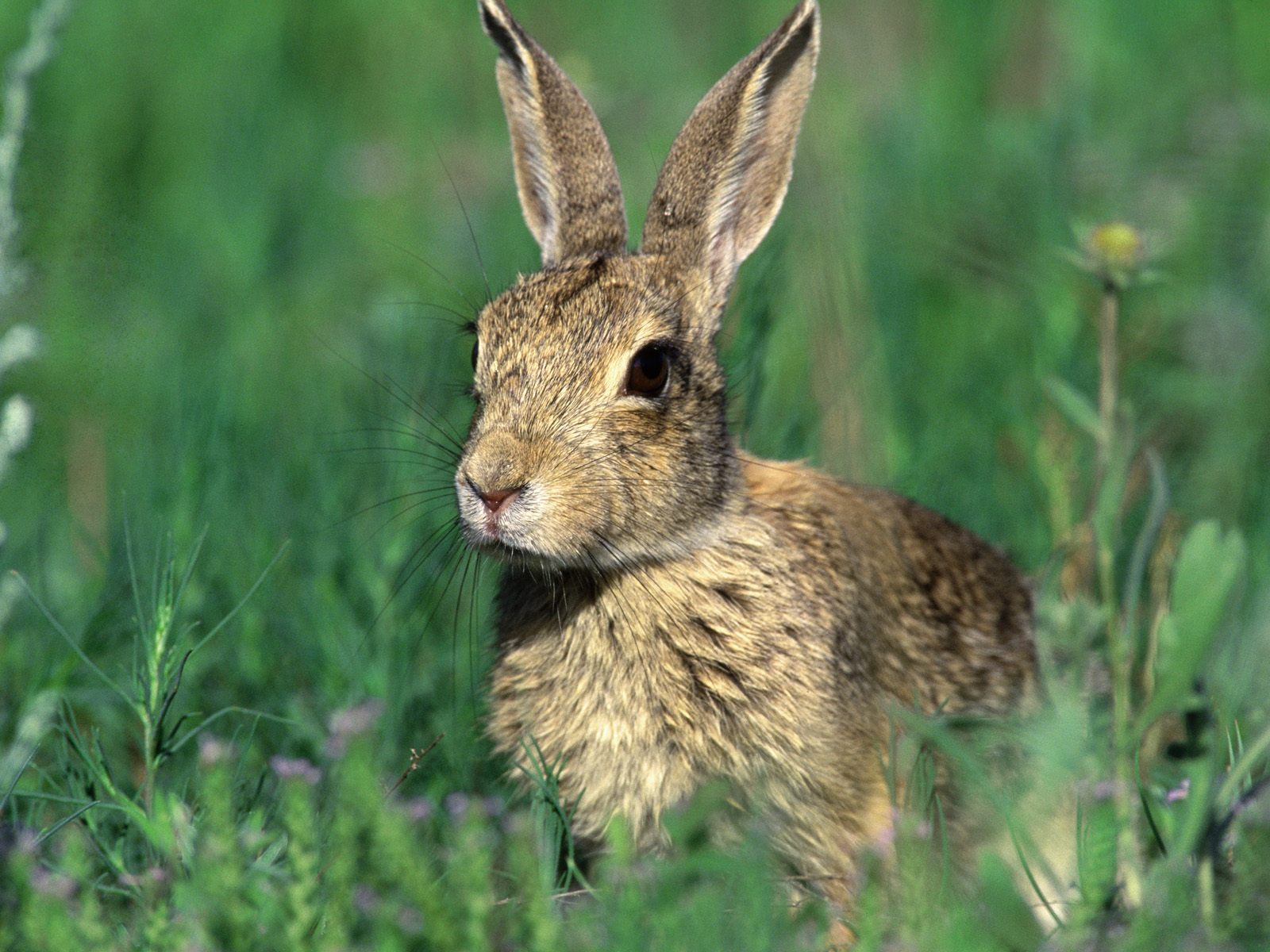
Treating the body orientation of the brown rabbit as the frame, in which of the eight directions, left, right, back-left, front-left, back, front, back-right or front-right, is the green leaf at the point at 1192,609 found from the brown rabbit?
left

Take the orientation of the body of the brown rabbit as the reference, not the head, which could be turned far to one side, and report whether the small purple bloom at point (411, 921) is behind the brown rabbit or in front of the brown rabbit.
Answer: in front

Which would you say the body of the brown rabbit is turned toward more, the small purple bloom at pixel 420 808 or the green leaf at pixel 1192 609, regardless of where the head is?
the small purple bloom

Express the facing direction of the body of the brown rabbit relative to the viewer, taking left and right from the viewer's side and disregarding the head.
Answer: facing the viewer and to the left of the viewer

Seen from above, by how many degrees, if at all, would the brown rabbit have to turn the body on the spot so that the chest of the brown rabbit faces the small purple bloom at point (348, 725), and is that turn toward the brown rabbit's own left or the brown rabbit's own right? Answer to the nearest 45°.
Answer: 0° — it already faces it

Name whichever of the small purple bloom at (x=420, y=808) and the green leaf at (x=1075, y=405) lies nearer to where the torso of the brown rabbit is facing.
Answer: the small purple bloom

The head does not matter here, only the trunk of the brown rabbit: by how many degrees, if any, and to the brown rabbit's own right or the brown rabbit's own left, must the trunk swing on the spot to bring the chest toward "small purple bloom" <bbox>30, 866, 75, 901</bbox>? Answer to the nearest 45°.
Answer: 0° — it already faces it

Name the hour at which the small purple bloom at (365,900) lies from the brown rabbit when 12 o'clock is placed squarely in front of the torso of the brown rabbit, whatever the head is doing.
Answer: The small purple bloom is roughly at 11 o'clock from the brown rabbit.

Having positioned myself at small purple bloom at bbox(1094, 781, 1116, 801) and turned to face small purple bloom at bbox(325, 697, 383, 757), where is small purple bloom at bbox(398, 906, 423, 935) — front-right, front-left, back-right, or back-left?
front-left

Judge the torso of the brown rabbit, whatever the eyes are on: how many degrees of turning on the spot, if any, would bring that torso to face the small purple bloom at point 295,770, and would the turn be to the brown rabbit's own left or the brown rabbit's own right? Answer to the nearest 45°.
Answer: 0° — it already faces it

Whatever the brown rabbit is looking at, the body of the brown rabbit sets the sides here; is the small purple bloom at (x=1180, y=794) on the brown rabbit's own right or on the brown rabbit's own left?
on the brown rabbit's own left

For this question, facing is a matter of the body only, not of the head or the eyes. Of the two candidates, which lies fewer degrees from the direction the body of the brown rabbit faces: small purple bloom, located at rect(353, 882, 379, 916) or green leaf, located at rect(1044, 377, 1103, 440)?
the small purple bloom
